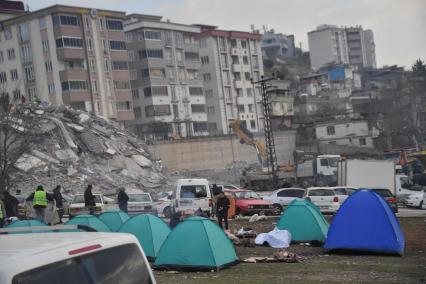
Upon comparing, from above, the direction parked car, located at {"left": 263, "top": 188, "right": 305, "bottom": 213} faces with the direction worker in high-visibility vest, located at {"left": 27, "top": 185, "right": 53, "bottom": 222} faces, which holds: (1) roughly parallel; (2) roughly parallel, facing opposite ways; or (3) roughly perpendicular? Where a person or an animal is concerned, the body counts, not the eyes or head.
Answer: roughly perpendicular

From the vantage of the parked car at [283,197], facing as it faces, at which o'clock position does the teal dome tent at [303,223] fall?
The teal dome tent is roughly at 9 o'clock from the parked car.
